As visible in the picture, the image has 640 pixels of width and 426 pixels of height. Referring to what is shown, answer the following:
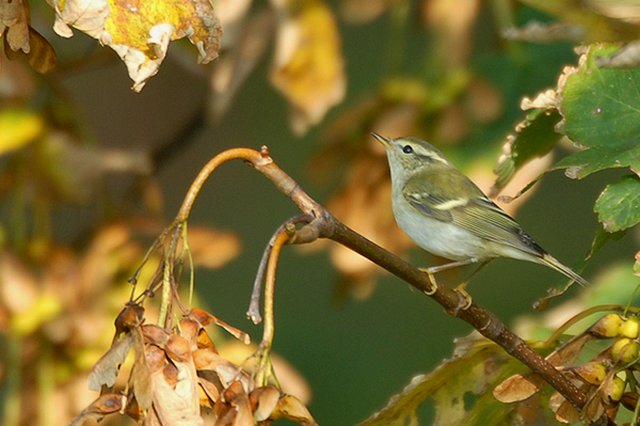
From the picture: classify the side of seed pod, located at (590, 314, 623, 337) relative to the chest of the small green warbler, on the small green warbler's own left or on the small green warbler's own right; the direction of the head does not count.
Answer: on the small green warbler's own left

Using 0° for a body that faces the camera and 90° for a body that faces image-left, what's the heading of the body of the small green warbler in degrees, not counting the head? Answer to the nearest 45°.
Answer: approximately 90°

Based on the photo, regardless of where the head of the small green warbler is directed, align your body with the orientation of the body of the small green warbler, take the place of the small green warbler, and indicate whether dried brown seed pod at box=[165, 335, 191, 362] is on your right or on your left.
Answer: on your left

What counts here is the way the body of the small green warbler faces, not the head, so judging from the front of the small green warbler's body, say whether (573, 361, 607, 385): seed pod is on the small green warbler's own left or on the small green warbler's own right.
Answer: on the small green warbler's own left

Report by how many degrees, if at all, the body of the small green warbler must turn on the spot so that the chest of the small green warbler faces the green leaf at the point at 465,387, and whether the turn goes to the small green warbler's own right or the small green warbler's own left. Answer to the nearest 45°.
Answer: approximately 90° to the small green warbler's own left

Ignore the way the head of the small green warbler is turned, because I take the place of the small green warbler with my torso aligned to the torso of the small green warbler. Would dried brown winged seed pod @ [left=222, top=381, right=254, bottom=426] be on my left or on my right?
on my left
